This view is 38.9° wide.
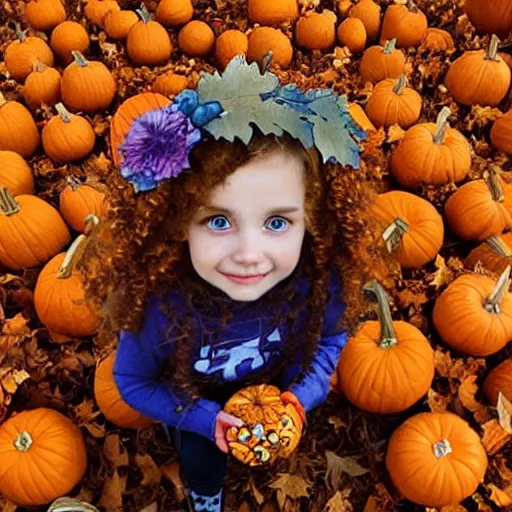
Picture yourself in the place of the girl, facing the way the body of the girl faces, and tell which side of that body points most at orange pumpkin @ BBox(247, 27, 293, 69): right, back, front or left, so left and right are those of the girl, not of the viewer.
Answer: back

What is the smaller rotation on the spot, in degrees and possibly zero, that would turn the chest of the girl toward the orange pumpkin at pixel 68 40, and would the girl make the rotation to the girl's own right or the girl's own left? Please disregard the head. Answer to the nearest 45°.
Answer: approximately 180°

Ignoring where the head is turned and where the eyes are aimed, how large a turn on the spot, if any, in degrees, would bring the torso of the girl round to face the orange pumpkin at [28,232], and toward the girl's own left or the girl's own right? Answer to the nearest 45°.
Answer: approximately 135° to the girl's own right

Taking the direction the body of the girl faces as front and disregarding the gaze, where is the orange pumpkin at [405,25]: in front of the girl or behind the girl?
behind

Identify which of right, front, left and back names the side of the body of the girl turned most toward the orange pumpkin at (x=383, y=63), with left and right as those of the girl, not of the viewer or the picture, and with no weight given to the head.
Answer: back

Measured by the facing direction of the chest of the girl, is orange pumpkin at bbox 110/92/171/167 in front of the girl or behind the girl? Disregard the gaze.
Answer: behind

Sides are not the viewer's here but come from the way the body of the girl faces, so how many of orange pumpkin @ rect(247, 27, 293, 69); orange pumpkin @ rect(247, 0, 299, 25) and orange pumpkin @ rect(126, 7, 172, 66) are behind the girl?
3

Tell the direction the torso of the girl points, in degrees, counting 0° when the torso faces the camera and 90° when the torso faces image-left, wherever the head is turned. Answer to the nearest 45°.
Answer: approximately 0°

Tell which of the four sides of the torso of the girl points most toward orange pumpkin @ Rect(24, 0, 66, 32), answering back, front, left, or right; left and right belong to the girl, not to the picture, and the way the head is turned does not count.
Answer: back

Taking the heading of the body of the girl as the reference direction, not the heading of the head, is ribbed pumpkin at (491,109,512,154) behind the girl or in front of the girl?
behind

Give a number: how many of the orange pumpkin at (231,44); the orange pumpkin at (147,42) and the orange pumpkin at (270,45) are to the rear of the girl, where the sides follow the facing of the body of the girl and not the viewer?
3
